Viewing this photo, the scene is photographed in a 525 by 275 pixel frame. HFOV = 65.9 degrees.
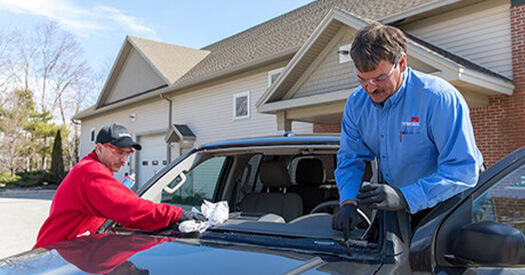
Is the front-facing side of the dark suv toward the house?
no

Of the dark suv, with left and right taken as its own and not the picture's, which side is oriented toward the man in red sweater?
right

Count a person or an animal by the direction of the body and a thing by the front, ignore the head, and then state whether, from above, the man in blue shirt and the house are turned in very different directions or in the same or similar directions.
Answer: same or similar directions

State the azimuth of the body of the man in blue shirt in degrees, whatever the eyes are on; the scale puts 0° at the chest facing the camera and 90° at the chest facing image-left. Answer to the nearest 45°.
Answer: approximately 45°

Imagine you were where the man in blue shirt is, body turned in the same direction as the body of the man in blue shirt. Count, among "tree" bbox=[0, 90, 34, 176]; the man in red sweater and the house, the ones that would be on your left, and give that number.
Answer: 0

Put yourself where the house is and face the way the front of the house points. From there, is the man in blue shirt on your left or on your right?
on your left

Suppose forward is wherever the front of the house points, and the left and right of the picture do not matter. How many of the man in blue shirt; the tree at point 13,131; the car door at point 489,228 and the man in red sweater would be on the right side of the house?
1

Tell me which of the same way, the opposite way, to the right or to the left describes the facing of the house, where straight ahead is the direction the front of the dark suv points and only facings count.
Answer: the same way

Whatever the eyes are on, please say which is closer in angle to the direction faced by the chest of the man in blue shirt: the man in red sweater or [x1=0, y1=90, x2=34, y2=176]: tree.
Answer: the man in red sweater

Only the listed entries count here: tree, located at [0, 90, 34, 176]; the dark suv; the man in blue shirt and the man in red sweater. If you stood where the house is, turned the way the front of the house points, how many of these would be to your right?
1

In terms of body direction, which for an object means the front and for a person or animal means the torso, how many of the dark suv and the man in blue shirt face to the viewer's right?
0

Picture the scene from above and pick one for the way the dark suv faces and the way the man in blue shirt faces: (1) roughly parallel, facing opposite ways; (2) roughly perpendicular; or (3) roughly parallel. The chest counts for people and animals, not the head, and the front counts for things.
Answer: roughly parallel

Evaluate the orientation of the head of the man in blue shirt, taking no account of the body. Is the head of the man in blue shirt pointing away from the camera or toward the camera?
toward the camera
